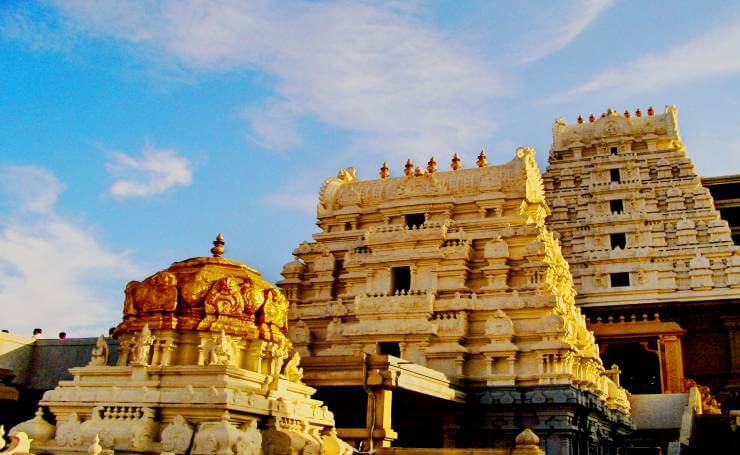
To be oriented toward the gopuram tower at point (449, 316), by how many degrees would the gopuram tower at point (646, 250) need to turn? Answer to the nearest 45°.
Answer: approximately 45° to its right

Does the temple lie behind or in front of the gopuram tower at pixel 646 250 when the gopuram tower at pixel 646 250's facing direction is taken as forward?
in front

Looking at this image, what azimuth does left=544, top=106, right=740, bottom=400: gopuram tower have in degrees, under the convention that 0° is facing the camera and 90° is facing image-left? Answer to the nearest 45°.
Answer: approximately 0°
